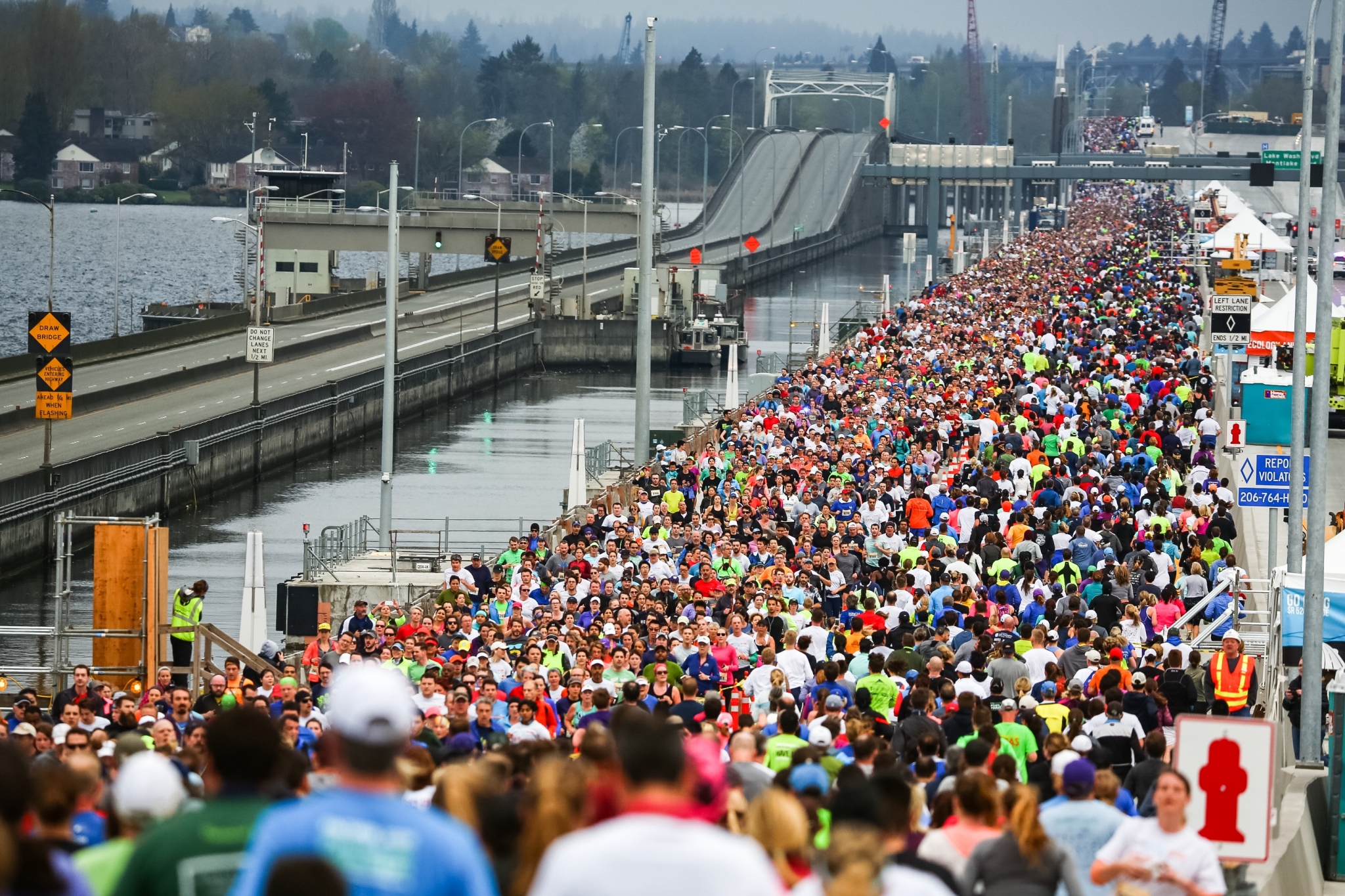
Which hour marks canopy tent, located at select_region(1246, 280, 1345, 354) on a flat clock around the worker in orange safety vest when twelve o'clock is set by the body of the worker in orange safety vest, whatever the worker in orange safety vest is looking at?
The canopy tent is roughly at 6 o'clock from the worker in orange safety vest.

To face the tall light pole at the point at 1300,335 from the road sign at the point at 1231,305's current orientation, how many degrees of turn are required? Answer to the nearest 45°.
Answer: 0° — it already faces it

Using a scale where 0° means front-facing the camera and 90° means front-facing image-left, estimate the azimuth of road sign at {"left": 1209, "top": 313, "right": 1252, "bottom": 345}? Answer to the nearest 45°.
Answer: approximately 0°

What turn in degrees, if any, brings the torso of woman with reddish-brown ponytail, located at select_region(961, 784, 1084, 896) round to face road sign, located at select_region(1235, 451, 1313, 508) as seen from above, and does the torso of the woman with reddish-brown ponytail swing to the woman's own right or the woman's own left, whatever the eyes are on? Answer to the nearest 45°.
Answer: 0° — they already face it
